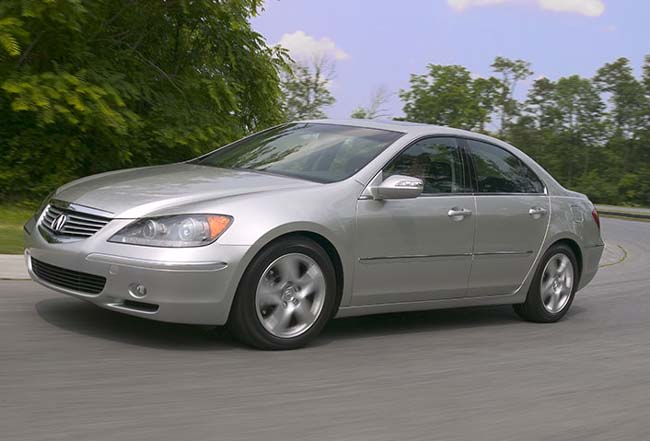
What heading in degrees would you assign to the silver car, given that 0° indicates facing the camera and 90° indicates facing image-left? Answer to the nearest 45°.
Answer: approximately 45°

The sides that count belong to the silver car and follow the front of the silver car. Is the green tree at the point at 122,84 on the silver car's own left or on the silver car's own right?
on the silver car's own right
